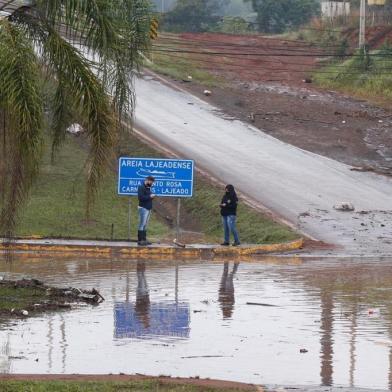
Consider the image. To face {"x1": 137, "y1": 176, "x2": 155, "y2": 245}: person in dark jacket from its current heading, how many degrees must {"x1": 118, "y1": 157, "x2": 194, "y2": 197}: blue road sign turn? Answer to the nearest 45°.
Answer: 0° — it already faces them

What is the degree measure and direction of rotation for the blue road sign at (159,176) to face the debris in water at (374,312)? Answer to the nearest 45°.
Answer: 0° — it already faces it

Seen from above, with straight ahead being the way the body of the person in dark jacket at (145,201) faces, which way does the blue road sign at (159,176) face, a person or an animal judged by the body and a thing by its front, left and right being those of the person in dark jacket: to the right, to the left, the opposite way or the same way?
to the right

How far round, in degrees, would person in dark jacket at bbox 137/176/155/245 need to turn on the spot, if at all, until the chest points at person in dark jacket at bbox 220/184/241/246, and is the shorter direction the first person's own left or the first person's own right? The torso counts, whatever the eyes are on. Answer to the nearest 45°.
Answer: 0° — they already face them

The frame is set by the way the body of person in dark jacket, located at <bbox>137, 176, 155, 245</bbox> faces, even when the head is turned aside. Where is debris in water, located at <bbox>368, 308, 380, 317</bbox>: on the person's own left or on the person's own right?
on the person's own right

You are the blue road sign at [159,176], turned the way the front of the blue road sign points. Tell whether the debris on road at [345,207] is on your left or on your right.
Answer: on your left

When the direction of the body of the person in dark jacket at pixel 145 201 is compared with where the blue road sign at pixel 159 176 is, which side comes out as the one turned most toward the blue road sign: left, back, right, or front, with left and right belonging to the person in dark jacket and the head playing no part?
left

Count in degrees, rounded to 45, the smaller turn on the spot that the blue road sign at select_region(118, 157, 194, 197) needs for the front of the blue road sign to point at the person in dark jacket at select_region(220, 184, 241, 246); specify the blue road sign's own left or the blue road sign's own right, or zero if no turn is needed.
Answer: approximately 45° to the blue road sign's own left

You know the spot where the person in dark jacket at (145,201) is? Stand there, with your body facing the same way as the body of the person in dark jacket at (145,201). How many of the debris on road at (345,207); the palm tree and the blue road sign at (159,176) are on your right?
1

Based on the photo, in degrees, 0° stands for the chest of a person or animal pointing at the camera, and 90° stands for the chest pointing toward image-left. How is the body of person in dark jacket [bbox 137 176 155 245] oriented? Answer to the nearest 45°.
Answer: approximately 270°

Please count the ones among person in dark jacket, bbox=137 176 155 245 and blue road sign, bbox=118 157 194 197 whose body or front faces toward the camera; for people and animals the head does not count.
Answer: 1
